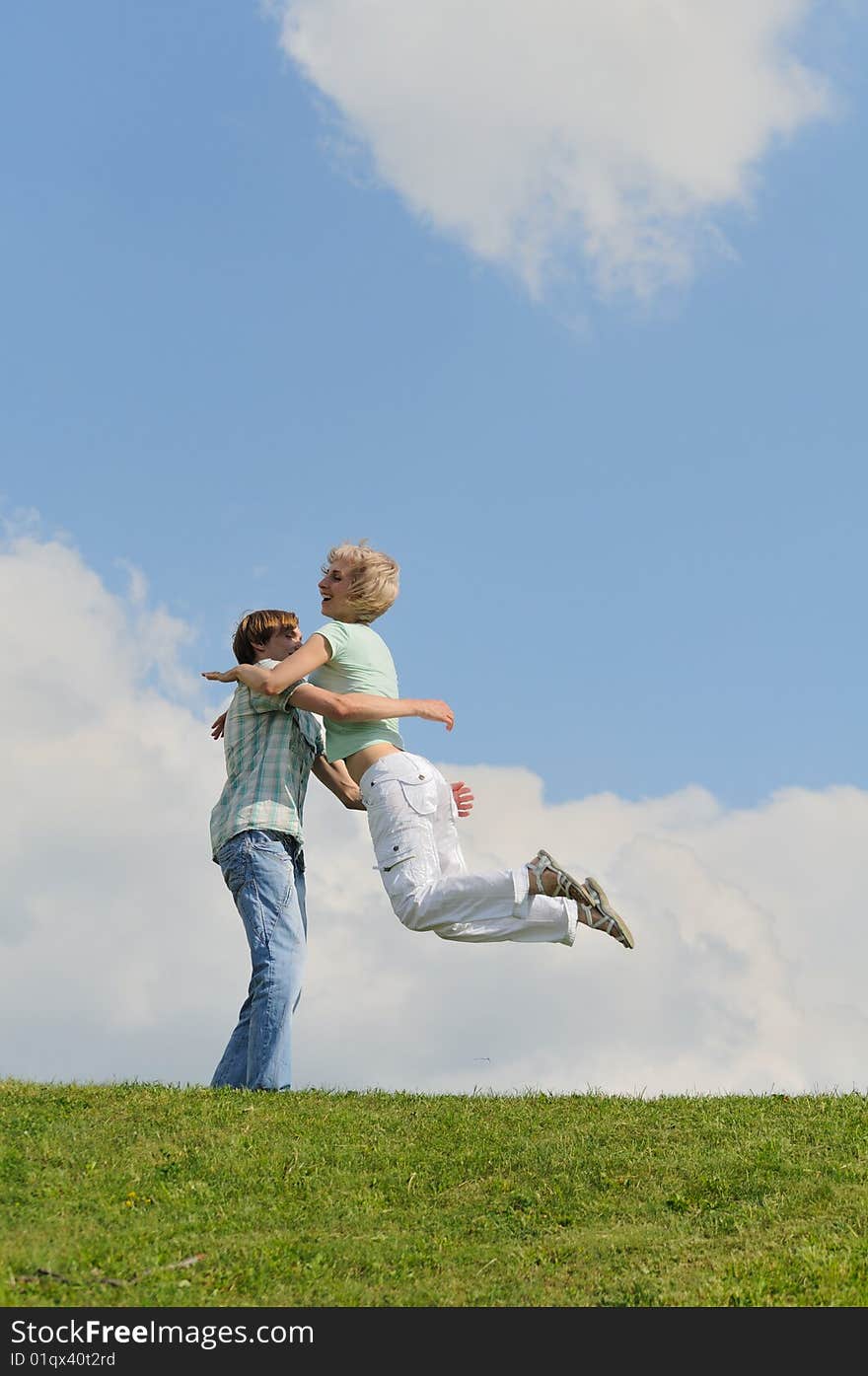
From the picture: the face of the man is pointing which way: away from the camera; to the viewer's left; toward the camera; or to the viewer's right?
to the viewer's right

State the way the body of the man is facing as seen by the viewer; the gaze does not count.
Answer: to the viewer's right

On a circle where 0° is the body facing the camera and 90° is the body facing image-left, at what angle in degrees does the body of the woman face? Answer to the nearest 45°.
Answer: approximately 90°

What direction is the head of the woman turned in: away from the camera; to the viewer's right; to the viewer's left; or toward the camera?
to the viewer's left
